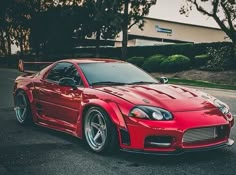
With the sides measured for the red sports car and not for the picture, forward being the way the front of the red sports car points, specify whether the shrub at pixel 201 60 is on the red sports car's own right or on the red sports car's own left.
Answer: on the red sports car's own left

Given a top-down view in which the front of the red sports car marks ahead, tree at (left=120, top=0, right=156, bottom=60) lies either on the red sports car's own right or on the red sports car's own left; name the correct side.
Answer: on the red sports car's own left

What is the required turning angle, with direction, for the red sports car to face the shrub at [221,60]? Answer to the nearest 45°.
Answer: approximately 135° to its left

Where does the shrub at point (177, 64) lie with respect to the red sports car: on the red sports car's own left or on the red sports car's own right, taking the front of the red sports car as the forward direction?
on the red sports car's own left

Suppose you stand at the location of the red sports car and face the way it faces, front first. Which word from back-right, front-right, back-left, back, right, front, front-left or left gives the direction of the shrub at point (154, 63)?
back-left

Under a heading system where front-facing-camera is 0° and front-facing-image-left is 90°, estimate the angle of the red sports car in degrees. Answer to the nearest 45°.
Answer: approximately 315°
